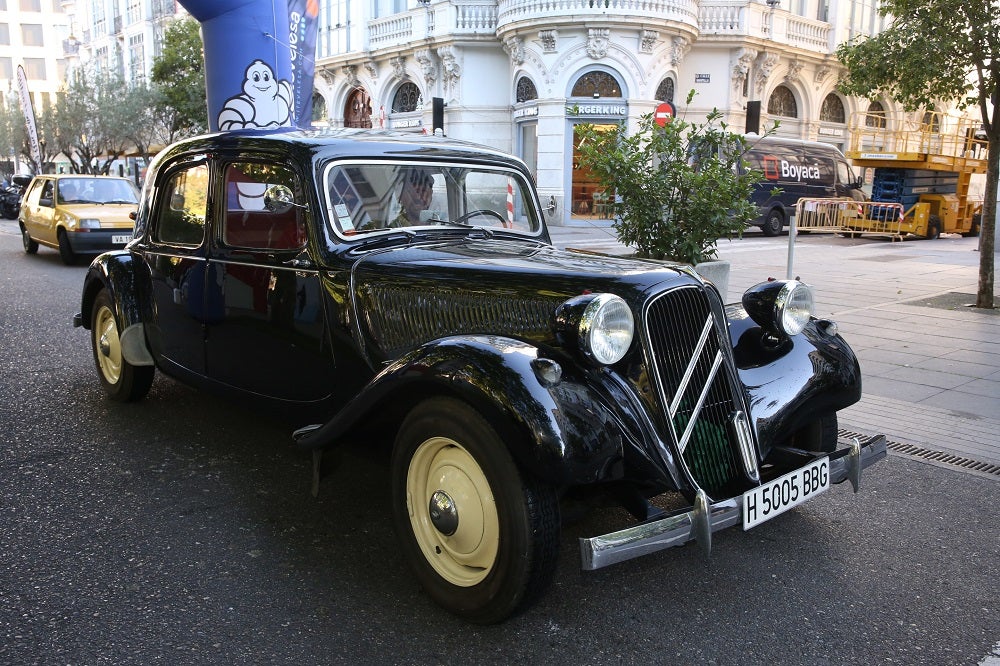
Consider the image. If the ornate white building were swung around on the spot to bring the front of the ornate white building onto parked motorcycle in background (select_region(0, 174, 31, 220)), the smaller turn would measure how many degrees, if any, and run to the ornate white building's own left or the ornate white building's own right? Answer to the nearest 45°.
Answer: approximately 90° to the ornate white building's own right

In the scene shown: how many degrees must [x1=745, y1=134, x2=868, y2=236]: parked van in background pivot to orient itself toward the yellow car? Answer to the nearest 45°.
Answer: approximately 180°

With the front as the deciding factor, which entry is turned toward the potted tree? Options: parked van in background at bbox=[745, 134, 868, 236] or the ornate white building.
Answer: the ornate white building

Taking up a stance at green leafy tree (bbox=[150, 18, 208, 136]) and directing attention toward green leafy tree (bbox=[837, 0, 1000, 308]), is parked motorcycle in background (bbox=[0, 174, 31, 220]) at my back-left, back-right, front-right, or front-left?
back-right

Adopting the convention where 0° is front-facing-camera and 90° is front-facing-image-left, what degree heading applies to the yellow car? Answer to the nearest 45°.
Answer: approximately 315°

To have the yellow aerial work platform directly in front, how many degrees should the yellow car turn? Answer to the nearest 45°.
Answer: approximately 45° to its left

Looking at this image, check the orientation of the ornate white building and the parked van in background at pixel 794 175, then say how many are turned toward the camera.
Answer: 1
